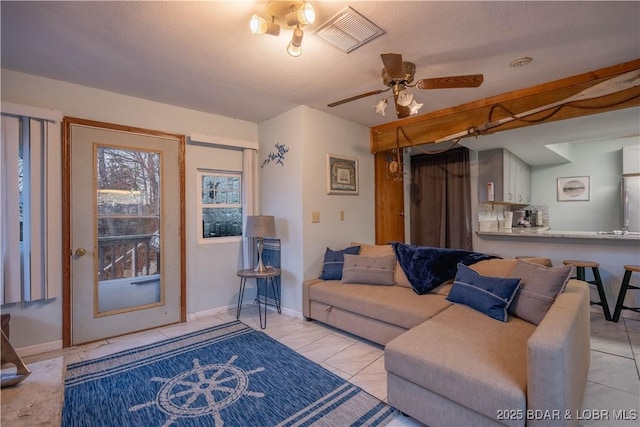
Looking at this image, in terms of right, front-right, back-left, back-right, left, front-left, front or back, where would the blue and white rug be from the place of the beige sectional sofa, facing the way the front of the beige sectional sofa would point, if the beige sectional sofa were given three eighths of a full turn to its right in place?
left

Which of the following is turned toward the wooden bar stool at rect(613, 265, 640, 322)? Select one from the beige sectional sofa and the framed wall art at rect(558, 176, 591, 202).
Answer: the framed wall art

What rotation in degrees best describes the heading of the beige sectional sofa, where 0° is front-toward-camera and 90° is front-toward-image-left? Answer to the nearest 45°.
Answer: approximately 45°

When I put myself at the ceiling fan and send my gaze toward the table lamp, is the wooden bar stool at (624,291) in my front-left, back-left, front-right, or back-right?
back-right

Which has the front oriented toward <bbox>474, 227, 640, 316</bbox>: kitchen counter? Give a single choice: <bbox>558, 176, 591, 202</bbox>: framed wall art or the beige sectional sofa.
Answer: the framed wall art

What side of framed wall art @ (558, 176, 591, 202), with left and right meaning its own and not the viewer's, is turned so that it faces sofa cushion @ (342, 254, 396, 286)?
front

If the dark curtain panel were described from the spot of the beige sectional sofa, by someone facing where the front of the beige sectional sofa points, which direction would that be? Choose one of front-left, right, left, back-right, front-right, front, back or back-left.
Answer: back-right

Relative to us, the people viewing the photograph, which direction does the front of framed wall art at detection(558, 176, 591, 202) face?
facing the viewer

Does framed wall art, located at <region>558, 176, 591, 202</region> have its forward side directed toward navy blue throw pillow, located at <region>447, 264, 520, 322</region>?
yes

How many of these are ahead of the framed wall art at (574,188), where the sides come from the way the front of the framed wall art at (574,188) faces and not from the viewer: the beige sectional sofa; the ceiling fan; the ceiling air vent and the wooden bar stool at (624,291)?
4

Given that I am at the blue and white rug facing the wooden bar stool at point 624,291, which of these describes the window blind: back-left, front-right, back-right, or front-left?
back-left

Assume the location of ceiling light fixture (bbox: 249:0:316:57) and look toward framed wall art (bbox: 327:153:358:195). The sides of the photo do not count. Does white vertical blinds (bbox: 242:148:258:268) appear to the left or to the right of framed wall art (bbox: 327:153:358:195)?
left

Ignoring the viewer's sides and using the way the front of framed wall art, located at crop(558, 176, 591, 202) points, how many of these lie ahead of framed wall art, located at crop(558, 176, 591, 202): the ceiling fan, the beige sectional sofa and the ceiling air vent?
3
